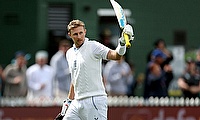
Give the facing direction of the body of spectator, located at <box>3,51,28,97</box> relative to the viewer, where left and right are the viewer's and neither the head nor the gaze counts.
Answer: facing the viewer and to the right of the viewer

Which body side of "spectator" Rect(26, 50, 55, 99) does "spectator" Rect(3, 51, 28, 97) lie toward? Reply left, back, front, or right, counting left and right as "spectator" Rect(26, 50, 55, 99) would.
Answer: right

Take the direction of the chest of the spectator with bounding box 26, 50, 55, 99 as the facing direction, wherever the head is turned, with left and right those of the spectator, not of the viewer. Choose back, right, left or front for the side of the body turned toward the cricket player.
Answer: front

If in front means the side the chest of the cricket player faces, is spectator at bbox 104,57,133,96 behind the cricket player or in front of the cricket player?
behind

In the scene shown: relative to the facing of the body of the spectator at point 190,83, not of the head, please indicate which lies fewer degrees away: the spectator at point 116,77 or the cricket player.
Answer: the cricket player

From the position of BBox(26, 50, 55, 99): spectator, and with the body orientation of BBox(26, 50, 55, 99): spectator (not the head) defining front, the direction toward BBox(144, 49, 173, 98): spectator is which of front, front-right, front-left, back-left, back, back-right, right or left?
left

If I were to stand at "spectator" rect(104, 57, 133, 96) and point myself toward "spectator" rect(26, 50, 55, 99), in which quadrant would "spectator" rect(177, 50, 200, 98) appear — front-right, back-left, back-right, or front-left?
back-left

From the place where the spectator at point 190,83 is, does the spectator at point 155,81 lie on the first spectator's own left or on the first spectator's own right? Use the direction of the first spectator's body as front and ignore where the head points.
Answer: on the first spectator's own right

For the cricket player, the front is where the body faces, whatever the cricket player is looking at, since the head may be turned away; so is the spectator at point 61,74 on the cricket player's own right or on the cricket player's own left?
on the cricket player's own right
